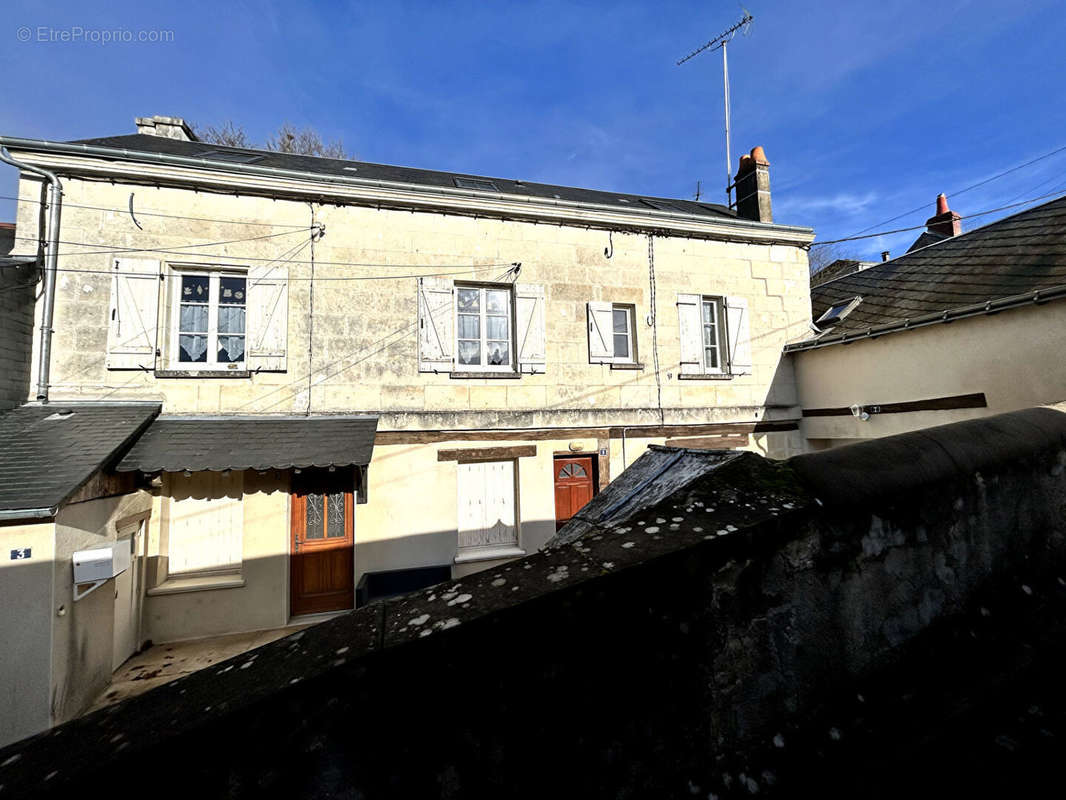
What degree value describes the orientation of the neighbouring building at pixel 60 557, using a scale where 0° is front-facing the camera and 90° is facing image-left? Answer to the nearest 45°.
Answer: approximately 315°

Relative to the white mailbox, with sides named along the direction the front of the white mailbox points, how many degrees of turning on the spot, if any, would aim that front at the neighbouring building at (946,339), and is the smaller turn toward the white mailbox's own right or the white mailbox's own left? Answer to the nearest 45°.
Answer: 0° — it already faces it

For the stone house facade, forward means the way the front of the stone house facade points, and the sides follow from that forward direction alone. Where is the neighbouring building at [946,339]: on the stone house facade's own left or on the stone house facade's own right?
on the stone house facade's own left

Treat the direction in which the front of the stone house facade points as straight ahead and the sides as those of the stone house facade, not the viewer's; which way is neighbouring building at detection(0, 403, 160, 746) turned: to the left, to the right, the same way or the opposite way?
to the left

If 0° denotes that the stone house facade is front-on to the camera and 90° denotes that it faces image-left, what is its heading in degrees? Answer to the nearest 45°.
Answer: approximately 0°

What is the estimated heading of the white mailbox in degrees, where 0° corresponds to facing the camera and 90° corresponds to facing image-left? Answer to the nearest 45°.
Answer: approximately 315°

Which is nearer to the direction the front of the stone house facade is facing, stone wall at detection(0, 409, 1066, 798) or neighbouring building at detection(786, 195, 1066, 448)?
the stone wall

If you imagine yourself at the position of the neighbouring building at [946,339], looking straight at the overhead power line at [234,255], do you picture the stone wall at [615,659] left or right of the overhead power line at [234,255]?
left
